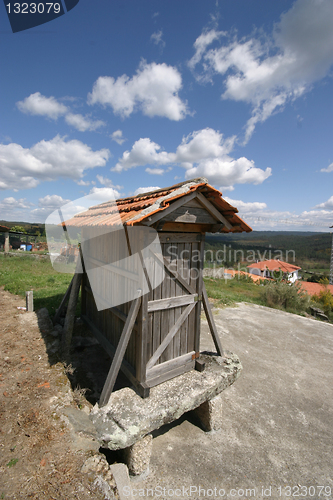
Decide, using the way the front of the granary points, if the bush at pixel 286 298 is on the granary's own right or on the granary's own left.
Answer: on the granary's own left

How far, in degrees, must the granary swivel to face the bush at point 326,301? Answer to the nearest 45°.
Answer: approximately 90° to its left
